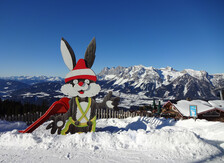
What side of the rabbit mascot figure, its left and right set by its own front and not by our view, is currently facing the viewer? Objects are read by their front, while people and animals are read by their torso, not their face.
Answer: front
